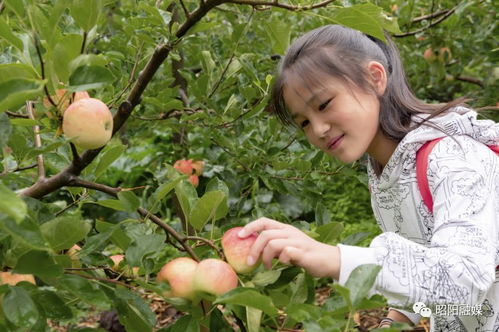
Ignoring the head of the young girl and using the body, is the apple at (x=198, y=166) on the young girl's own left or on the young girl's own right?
on the young girl's own right

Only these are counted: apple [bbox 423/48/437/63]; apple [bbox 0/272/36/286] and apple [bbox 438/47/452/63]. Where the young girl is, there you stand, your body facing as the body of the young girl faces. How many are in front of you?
1

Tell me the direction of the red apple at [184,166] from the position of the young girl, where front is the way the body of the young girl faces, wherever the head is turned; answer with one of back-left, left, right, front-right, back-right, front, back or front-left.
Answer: right

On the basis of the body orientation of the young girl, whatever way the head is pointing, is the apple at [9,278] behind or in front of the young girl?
in front

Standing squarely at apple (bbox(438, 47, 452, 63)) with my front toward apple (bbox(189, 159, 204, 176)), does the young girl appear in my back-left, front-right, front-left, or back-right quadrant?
front-left

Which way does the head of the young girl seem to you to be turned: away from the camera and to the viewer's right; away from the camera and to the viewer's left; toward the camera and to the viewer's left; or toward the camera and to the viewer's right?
toward the camera and to the viewer's left

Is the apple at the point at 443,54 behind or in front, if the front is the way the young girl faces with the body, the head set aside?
behind

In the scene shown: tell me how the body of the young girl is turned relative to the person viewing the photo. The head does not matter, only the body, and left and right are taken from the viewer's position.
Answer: facing the viewer and to the left of the viewer
